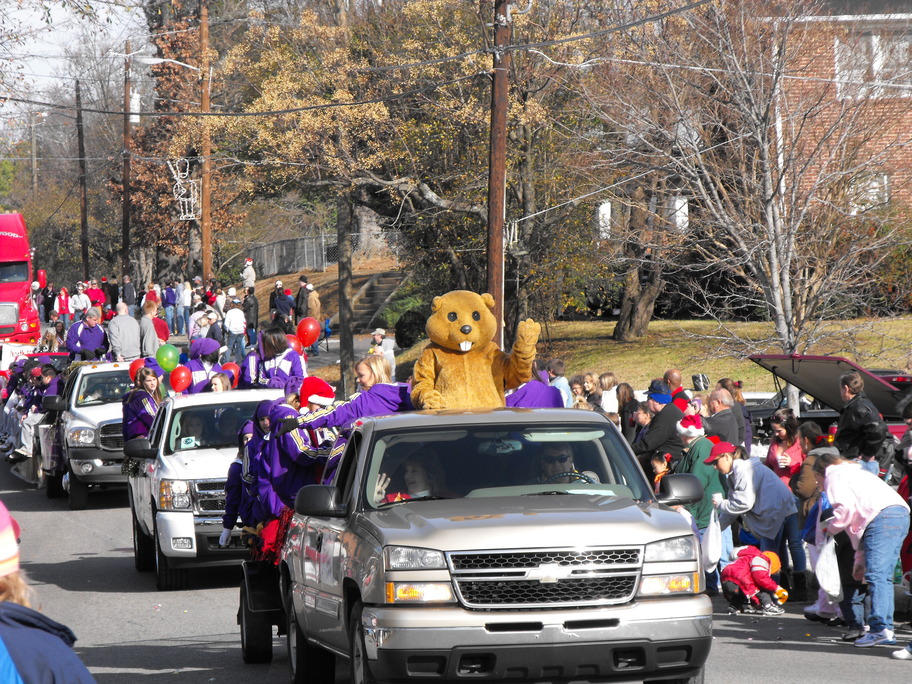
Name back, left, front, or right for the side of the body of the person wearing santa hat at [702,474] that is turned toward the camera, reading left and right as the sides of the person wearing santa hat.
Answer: left

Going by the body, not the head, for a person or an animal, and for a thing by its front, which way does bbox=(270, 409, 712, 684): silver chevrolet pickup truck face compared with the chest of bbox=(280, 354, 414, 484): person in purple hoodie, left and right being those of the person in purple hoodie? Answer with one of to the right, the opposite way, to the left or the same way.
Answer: to the left

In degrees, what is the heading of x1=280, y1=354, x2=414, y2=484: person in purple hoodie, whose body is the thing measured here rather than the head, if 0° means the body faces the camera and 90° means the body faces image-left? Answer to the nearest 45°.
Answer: approximately 90°

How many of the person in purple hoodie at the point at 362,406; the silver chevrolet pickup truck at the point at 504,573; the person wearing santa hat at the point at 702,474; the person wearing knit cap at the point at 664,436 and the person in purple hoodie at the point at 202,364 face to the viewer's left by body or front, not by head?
3

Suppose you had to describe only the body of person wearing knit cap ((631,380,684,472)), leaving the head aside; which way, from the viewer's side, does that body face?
to the viewer's left

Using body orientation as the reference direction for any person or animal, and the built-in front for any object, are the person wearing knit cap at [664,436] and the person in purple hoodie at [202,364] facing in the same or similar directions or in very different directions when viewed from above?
very different directions

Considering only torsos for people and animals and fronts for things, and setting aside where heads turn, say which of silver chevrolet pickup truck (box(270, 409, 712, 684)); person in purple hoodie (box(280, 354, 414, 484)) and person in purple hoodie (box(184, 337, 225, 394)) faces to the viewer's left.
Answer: person in purple hoodie (box(280, 354, 414, 484))

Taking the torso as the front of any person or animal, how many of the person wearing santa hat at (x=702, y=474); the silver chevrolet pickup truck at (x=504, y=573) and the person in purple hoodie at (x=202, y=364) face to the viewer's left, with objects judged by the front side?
1

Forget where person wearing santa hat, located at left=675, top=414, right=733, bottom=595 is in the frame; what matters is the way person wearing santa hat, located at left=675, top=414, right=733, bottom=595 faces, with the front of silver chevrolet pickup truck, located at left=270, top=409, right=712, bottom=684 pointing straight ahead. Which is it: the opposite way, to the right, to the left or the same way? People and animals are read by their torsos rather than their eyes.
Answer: to the right
